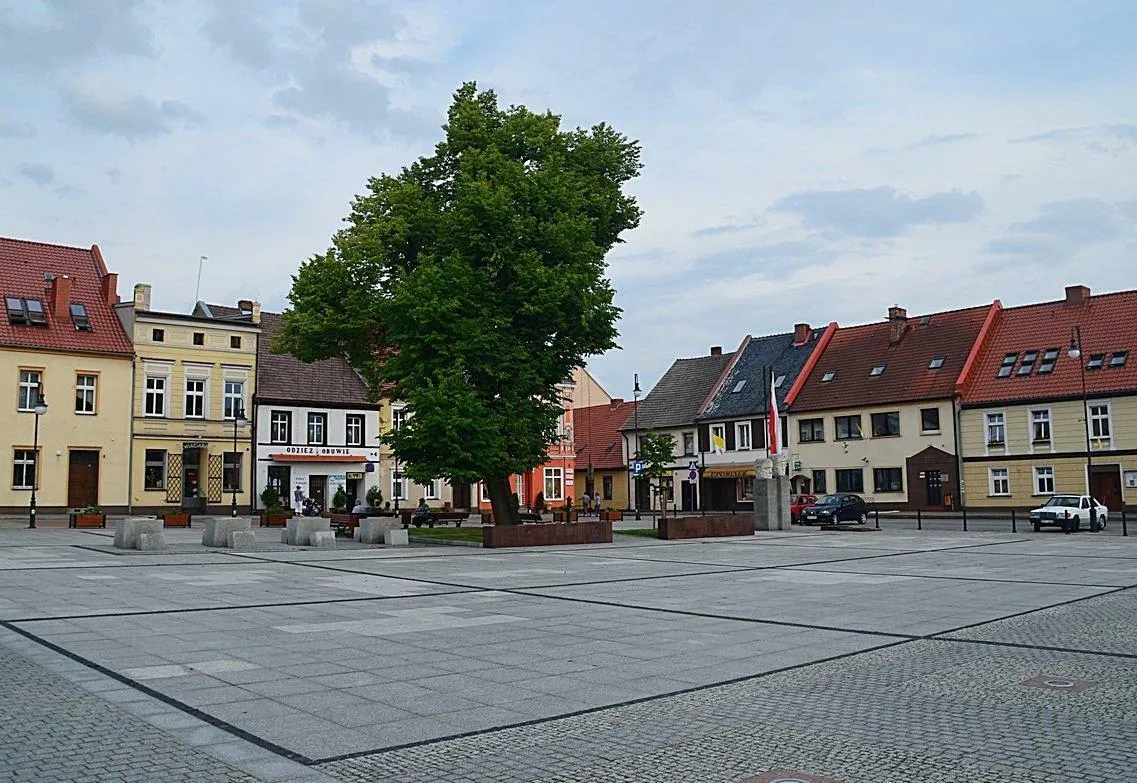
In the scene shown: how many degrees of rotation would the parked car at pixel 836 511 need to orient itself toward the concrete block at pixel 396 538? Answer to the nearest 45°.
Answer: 0° — it already faces it

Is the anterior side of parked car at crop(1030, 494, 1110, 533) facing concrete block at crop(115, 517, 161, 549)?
yes

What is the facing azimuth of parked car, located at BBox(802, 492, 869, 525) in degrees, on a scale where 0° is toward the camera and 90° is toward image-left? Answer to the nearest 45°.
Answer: approximately 45°

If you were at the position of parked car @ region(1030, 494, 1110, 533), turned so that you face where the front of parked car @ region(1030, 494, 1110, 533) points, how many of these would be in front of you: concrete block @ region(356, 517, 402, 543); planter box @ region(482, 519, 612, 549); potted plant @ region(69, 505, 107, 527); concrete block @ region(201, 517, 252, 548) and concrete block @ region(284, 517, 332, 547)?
5

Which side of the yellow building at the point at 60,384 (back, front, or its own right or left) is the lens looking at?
front

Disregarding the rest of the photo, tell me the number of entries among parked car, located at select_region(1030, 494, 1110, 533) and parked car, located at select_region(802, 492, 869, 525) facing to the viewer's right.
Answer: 0

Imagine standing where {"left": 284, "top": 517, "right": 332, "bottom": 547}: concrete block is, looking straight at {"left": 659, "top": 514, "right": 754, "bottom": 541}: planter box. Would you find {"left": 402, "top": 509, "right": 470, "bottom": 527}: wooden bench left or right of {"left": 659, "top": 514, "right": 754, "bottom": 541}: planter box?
left

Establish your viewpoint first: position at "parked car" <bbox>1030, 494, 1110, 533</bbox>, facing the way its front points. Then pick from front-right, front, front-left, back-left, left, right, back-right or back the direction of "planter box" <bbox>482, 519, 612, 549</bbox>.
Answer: front

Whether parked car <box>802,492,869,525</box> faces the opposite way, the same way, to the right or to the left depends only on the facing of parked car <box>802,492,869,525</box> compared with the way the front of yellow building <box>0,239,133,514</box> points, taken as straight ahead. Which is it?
to the right

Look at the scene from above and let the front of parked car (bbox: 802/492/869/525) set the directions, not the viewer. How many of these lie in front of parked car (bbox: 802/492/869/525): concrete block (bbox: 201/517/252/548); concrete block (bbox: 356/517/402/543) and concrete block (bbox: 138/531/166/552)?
3

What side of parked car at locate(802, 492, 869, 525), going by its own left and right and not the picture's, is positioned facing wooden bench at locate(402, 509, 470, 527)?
front

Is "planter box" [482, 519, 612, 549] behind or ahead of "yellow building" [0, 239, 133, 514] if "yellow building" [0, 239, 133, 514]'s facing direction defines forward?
ahead

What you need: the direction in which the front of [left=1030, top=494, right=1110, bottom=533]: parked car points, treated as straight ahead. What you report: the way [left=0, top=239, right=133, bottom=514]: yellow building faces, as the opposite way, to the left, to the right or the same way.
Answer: to the left

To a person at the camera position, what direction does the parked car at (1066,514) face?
facing the viewer and to the left of the viewer

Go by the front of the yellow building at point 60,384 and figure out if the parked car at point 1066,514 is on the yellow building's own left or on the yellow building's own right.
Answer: on the yellow building's own left

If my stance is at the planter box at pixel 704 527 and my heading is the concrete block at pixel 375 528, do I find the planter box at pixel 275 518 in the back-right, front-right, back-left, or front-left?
front-right

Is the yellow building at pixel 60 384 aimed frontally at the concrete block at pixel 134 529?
yes

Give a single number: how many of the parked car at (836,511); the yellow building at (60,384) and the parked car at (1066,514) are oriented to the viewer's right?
0

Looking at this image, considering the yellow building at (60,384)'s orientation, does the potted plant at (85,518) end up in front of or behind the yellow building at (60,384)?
in front
